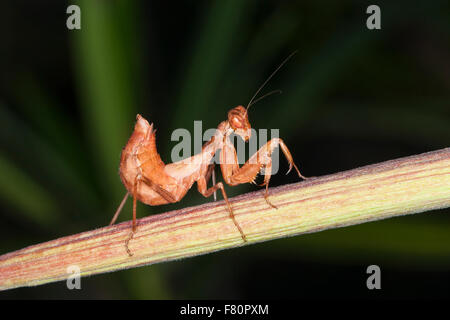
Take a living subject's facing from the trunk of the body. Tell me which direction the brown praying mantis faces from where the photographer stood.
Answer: facing to the right of the viewer
